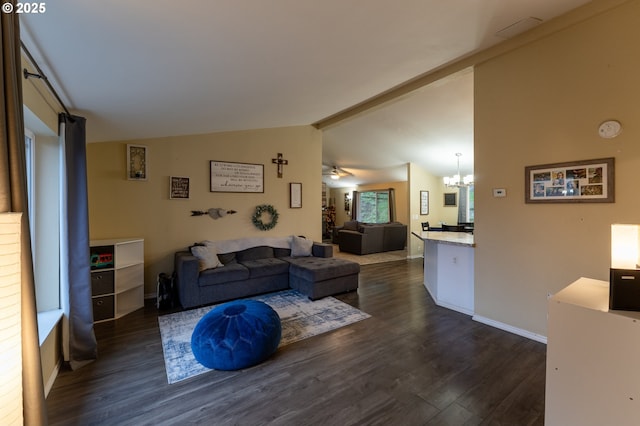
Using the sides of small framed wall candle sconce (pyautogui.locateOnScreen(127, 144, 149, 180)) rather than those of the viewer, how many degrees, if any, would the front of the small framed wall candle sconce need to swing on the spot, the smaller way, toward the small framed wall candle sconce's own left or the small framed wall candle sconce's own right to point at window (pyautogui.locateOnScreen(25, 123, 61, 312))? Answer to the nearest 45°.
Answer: approximately 45° to the small framed wall candle sconce's own right

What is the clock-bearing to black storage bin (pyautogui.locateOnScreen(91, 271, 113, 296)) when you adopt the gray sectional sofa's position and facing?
The black storage bin is roughly at 4 o'clock from the gray sectional sofa.

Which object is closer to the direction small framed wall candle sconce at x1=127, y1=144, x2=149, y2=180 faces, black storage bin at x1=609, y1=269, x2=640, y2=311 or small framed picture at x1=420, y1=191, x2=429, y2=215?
the black storage bin

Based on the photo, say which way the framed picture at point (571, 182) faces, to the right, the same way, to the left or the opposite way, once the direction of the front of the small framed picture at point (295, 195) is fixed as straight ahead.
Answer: to the right

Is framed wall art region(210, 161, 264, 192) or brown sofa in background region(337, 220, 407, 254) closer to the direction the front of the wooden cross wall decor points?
the framed wall art

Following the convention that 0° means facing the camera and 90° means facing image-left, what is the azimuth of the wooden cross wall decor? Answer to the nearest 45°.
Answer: approximately 0°
